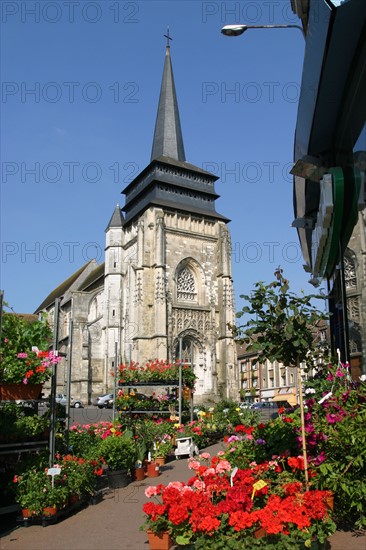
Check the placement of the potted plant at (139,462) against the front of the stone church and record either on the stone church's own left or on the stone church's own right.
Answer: on the stone church's own right

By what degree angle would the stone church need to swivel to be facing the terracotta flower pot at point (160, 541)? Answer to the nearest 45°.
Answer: approximately 45° to its right

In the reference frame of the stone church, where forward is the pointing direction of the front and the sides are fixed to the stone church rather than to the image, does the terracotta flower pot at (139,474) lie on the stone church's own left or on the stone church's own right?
on the stone church's own right

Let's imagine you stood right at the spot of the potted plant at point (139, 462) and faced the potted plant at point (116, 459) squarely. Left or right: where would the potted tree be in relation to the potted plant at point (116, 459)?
left

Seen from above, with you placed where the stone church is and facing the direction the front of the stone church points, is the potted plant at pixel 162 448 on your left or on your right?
on your right

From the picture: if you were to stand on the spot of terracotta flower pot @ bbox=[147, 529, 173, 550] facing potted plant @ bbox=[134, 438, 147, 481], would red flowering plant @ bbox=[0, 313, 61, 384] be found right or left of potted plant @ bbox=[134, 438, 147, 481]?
left

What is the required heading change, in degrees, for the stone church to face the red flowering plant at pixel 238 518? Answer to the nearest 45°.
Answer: approximately 45° to its right

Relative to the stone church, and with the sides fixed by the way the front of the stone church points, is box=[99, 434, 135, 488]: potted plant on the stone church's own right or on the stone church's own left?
on the stone church's own right

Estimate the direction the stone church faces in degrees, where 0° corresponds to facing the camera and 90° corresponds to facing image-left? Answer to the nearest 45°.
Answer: approximately 315°
